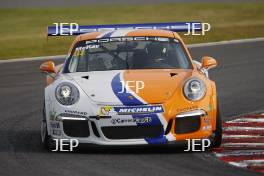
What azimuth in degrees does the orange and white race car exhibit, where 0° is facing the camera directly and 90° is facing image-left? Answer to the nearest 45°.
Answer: approximately 0°
